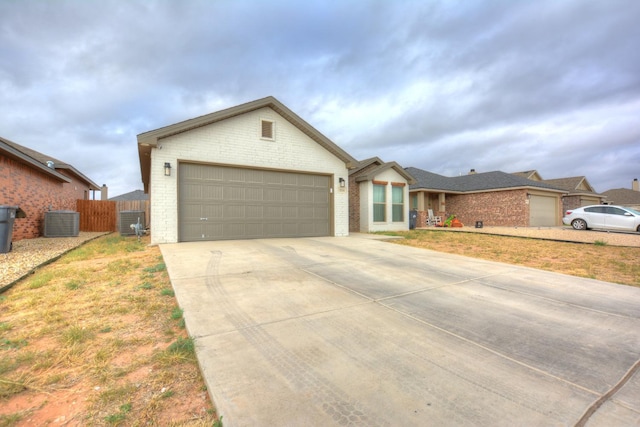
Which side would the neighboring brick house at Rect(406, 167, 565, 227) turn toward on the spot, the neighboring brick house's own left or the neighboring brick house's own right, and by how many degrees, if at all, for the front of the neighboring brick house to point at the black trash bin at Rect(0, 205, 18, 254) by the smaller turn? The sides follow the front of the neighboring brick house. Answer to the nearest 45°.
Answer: approximately 90° to the neighboring brick house's own right

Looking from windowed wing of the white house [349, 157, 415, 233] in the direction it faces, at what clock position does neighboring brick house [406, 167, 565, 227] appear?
neighboring brick house [406, 167, 565, 227] is roughly at 9 o'clock from windowed wing of the white house [349, 157, 415, 233].

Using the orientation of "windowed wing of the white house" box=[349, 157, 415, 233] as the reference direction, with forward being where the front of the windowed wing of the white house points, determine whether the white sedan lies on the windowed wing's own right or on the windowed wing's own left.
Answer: on the windowed wing's own left

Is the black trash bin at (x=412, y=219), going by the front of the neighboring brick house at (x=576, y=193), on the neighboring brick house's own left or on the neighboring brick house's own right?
on the neighboring brick house's own right

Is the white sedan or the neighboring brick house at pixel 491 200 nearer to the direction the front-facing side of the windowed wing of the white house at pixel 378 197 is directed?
the white sedan

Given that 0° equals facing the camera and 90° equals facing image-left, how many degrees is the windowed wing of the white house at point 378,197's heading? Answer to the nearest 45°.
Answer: approximately 315°

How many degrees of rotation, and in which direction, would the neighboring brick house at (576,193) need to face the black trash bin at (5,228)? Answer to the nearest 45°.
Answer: approximately 45° to its right

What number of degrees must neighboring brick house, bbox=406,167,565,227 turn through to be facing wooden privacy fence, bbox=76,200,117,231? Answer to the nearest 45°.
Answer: approximately 90° to its right

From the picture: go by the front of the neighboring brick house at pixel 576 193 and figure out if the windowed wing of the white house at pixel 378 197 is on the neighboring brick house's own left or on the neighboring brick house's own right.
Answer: on the neighboring brick house's own right
